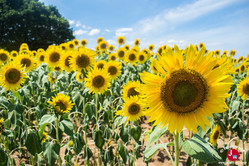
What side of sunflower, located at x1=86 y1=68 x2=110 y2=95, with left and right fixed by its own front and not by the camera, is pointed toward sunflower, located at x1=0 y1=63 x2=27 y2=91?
right

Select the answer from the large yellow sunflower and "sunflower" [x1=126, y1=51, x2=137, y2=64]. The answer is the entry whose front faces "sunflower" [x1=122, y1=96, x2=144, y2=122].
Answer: "sunflower" [x1=126, y1=51, x2=137, y2=64]

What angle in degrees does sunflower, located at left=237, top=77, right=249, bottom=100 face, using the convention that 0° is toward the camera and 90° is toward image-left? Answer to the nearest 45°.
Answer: approximately 0°
